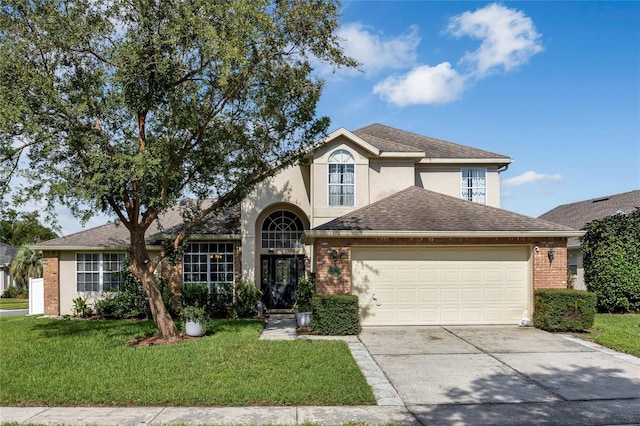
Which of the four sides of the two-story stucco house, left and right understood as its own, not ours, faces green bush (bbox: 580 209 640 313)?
left

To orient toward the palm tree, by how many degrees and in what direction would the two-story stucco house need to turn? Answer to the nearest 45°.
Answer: approximately 135° to its right

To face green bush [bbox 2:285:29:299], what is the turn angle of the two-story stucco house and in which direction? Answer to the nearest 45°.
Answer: approximately 135° to its right

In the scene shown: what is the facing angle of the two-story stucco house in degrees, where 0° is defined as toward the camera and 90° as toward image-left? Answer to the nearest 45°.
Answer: approximately 0°

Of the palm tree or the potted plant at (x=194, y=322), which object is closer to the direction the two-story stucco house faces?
the potted plant

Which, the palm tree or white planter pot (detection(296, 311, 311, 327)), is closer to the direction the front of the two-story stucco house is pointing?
the white planter pot
